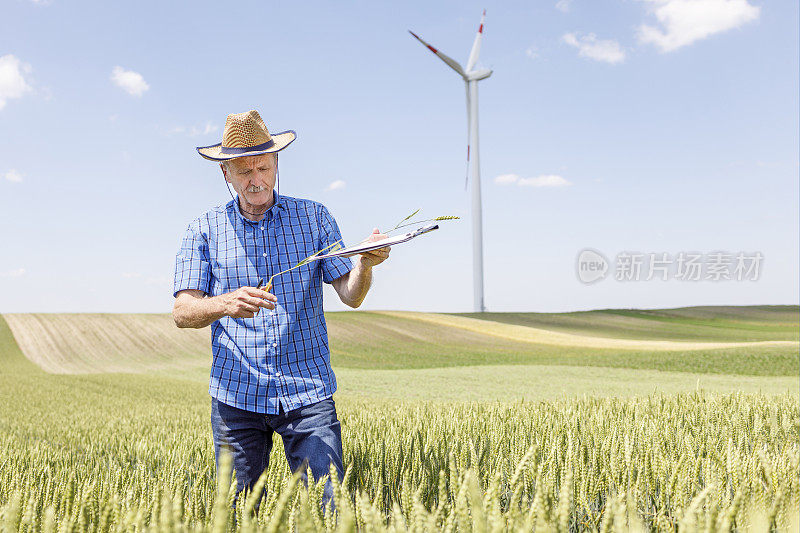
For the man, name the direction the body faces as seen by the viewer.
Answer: toward the camera
